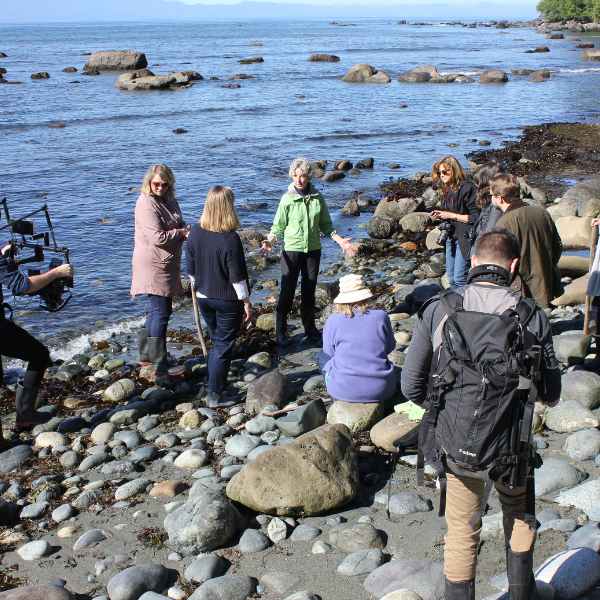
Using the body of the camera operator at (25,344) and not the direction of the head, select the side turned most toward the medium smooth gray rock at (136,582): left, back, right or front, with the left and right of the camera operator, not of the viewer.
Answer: right

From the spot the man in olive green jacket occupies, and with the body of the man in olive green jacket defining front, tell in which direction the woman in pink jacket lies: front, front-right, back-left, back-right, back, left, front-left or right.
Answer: front-left

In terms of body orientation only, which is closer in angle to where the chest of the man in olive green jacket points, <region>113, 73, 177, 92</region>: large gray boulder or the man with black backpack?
the large gray boulder

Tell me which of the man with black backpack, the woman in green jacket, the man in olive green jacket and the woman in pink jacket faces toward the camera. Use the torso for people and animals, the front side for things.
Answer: the woman in green jacket

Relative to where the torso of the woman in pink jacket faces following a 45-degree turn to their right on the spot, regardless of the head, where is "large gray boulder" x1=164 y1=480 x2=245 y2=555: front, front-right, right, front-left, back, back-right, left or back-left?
front-right

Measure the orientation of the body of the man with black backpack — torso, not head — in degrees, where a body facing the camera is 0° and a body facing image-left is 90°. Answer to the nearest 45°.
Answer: approximately 180°

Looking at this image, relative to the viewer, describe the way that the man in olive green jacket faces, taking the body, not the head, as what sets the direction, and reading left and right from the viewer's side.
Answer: facing away from the viewer and to the left of the viewer

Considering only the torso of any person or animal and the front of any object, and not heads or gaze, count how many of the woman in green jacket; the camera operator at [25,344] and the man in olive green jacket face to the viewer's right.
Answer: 1
